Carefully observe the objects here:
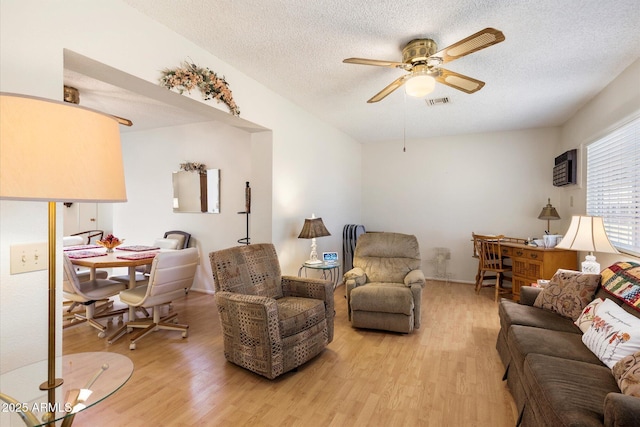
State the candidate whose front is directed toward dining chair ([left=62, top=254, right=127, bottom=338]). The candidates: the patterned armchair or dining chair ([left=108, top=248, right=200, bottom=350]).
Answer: dining chair ([left=108, top=248, right=200, bottom=350])

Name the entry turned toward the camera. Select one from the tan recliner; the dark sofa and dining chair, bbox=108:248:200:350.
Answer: the tan recliner

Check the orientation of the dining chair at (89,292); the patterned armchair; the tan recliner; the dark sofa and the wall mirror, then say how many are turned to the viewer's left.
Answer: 1

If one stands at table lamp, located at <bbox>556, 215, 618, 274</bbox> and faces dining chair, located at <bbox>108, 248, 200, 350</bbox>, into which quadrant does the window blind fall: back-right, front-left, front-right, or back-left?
back-right

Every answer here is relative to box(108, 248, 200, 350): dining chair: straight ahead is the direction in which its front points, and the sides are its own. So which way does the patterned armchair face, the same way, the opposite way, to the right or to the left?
the opposite way

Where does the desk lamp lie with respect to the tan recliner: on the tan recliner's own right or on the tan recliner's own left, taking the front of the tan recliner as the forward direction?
on the tan recliner's own left

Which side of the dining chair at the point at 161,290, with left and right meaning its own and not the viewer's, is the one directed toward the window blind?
back

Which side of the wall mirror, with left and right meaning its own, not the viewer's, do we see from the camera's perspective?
front

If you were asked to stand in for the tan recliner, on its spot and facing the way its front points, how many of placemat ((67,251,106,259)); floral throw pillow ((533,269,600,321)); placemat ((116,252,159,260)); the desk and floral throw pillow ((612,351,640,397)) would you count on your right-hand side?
2

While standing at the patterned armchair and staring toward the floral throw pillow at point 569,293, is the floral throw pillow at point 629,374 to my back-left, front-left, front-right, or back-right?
front-right

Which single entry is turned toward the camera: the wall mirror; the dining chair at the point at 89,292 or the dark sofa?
the wall mirror

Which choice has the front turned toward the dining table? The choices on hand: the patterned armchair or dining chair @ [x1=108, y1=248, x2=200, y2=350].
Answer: the dining chair

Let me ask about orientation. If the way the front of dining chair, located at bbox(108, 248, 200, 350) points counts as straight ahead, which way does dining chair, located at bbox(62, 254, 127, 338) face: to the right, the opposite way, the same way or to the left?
to the right

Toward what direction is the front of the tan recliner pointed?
toward the camera

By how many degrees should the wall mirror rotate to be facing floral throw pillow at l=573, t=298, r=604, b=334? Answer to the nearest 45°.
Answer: approximately 45° to its left

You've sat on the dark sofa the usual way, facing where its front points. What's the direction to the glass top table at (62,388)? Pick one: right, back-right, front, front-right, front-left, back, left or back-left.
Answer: front-left

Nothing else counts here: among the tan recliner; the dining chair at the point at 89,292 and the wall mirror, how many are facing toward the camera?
2

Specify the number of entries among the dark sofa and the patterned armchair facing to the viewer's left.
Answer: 1

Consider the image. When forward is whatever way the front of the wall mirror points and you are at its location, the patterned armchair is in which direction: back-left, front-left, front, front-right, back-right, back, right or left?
front

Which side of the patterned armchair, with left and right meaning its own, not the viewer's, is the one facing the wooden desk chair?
left

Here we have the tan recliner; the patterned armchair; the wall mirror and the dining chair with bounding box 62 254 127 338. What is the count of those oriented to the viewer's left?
0
